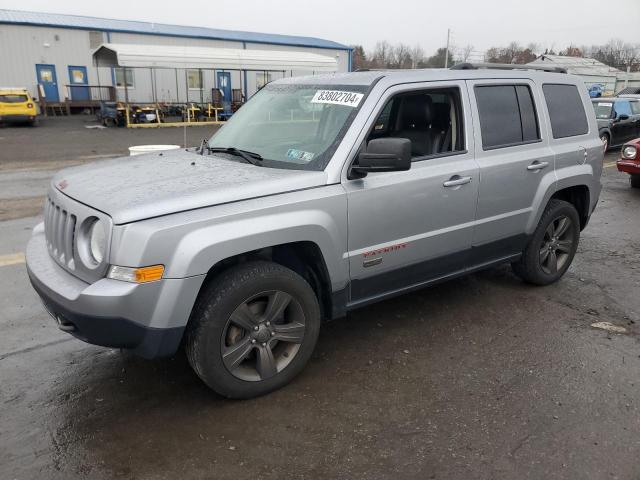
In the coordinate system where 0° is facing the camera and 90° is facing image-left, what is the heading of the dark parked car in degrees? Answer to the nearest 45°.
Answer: approximately 45°

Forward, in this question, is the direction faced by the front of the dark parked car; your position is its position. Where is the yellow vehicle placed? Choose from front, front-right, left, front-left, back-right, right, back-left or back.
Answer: front-right

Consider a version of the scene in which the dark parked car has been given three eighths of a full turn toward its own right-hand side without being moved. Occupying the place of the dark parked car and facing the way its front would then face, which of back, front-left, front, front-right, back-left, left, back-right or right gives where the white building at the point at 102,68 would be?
left

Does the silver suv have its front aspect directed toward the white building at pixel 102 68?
no

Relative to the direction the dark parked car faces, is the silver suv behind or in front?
in front

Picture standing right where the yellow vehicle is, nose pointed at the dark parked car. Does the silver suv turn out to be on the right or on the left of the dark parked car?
right

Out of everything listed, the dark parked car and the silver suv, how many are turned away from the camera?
0

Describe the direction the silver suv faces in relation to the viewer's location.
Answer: facing the viewer and to the left of the viewer

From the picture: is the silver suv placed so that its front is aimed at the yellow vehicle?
no

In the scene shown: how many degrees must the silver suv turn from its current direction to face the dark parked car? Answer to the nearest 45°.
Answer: approximately 180°
